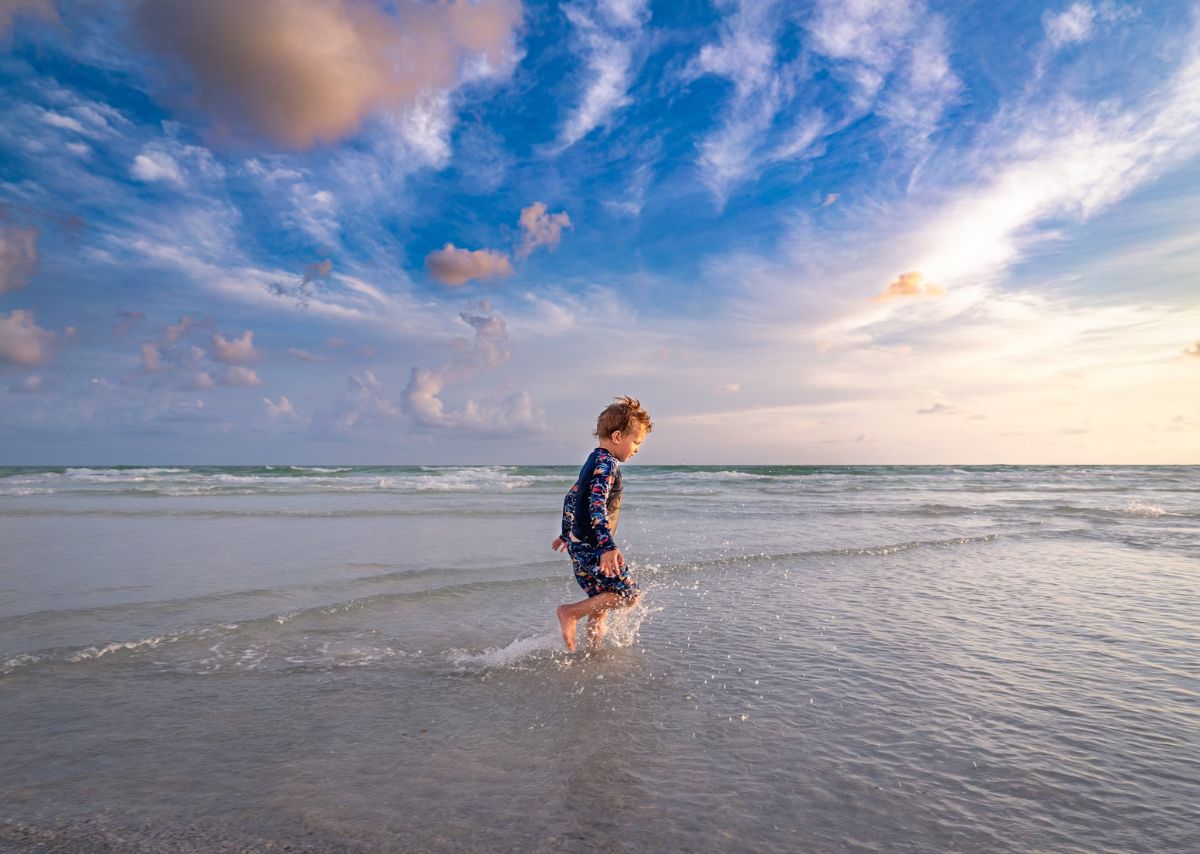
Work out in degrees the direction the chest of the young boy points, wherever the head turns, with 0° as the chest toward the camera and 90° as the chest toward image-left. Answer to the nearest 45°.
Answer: approximately 270°

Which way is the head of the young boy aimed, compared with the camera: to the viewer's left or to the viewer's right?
to the viewer's right
